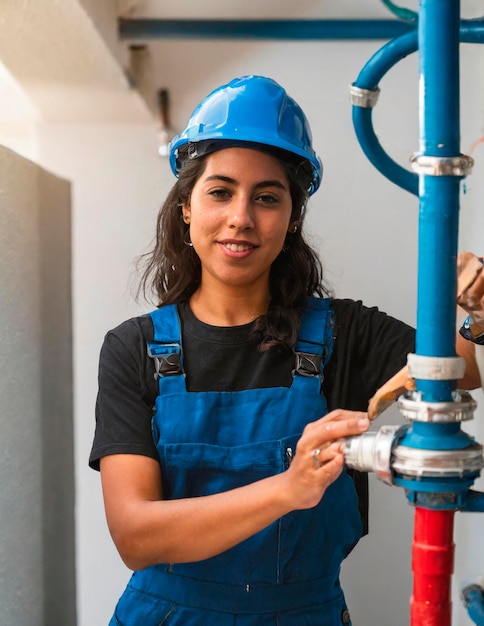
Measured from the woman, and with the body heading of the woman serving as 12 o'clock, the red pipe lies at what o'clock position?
The red pipe is roughly at 11 o'clock from the woman.

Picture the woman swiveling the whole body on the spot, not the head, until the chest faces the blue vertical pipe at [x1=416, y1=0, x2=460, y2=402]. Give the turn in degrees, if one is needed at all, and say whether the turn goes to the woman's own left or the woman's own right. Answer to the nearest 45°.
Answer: approximately 45° to the woman's own left

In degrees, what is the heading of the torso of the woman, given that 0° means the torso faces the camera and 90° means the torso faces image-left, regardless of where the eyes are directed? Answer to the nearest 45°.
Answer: approximately 0°
